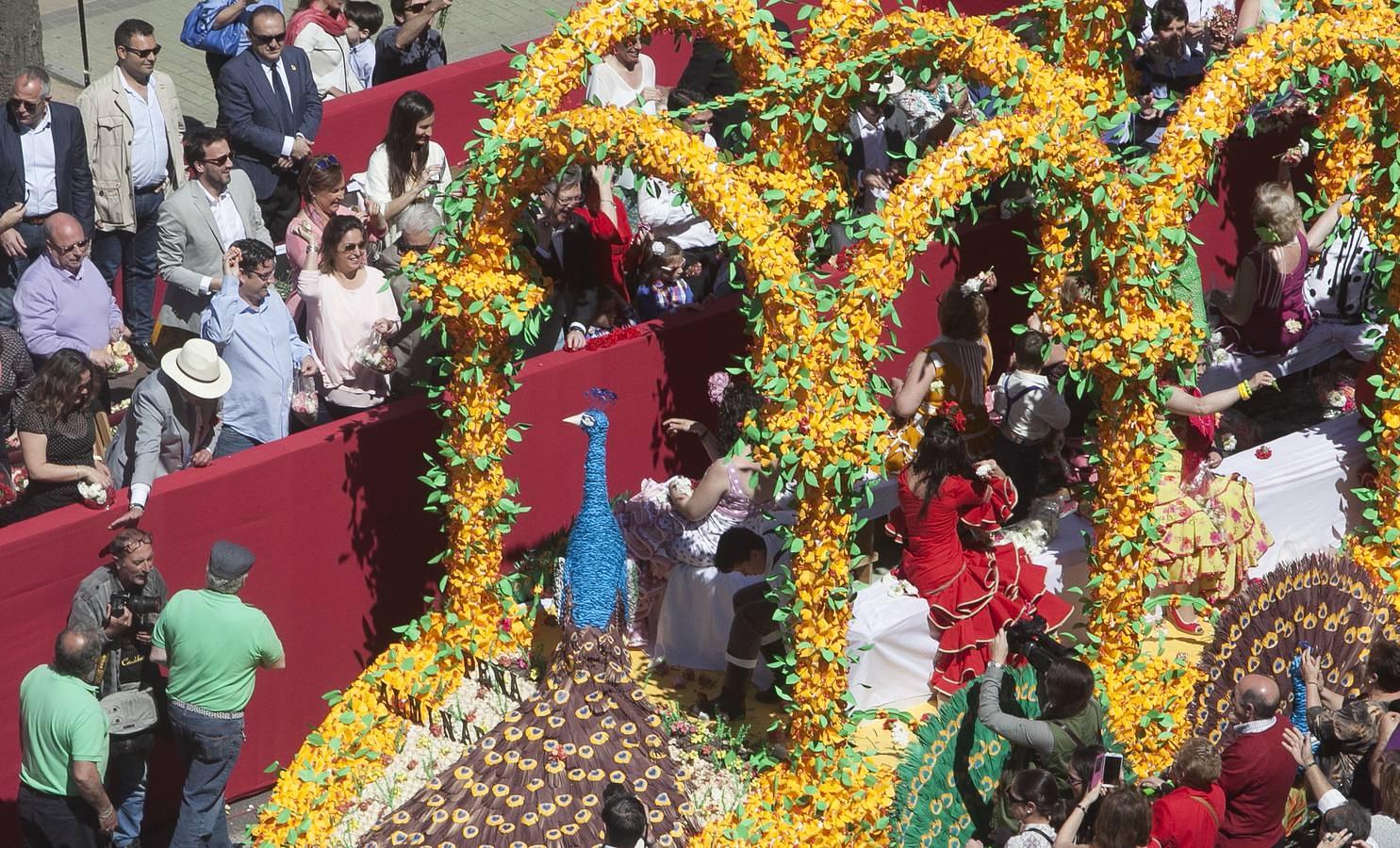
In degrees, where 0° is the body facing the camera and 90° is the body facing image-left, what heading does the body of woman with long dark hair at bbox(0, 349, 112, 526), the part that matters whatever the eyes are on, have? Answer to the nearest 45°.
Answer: approximately 315°

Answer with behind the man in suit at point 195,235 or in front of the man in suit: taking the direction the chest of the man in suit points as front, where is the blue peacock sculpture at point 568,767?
in front

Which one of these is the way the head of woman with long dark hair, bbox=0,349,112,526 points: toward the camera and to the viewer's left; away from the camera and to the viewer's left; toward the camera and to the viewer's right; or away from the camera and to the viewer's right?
toward the camera and to the viewer's right

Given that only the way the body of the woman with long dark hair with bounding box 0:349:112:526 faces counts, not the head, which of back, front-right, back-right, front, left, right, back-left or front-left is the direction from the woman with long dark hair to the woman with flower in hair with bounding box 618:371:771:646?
front-left

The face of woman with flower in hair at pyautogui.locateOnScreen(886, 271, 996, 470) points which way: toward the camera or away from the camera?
away from the camera

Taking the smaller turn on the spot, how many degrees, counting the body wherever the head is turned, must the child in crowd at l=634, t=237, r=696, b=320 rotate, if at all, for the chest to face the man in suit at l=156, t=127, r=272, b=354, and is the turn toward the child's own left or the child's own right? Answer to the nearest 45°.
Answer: approximately 135° to the child's own right

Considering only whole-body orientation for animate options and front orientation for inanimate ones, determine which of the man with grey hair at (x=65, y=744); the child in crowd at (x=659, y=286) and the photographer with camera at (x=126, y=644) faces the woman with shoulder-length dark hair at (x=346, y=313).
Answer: the man with grey hair

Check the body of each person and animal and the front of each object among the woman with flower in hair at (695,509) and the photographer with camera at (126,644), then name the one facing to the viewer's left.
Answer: the woman with flower in hair

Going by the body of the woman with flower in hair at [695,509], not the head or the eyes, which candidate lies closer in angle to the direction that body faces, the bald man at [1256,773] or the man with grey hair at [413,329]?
the man with grey hair

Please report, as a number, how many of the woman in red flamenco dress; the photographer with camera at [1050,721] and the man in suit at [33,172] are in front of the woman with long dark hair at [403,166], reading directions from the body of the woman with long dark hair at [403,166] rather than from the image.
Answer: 2
